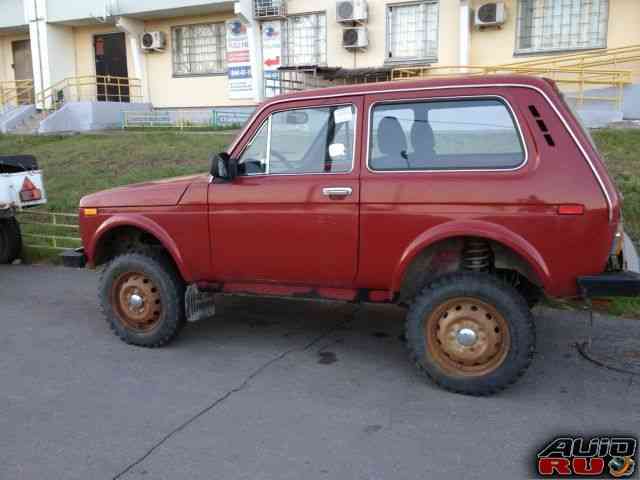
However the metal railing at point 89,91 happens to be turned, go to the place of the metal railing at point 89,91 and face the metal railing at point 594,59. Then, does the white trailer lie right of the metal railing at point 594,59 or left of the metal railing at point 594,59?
right

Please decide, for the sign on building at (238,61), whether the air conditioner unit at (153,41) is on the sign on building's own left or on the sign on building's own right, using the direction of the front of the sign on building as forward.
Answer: on the sign on building's own right

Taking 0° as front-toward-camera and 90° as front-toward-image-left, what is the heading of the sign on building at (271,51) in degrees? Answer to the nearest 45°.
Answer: approximately 0°

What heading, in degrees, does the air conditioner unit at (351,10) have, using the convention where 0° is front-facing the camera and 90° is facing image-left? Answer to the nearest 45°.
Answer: approximately 0°

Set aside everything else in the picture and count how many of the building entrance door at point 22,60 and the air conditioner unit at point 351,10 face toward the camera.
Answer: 2

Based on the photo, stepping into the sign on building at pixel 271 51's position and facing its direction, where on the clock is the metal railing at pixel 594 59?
The metal railing is roughly at 10 o'clock from the sign on building.
